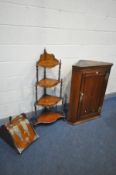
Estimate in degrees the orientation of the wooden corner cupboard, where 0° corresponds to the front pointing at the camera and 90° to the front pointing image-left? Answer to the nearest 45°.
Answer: approximately 315°

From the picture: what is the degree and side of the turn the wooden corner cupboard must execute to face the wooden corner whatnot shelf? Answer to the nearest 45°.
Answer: approximately 135° to its right

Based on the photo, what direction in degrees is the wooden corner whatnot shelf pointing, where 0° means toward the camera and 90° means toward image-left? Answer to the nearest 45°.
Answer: approximately 0°

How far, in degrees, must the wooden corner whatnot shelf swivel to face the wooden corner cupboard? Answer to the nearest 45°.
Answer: approximately 90° to its left
